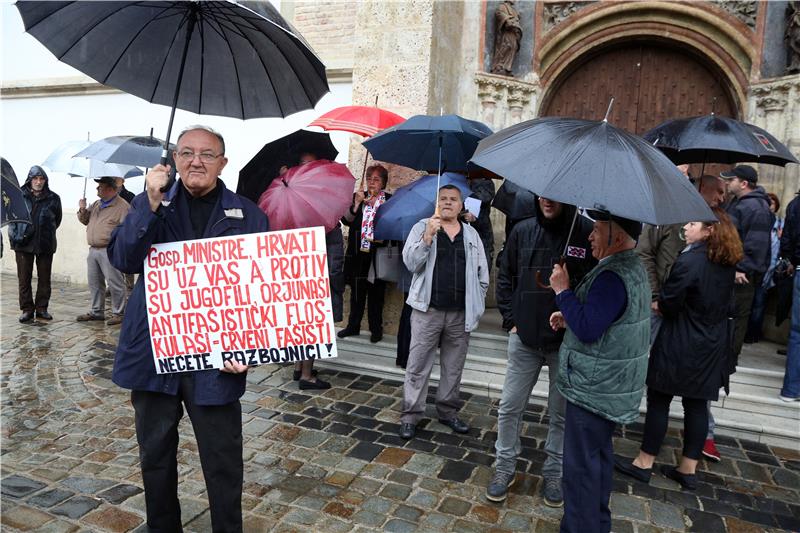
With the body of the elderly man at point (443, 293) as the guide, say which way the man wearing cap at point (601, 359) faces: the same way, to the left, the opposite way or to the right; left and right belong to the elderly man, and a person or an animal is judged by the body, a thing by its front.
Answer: to the right

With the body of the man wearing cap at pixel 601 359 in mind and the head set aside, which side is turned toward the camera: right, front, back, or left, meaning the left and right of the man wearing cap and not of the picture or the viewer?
left

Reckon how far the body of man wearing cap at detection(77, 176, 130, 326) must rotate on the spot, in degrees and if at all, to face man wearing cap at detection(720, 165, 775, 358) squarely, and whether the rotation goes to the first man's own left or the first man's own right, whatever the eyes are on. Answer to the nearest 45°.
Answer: approximately 90° to the first man's own left

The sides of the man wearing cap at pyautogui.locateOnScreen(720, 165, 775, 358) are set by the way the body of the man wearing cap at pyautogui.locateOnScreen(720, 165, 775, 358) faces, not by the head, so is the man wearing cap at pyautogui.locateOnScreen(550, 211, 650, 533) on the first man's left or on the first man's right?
on the first man's left

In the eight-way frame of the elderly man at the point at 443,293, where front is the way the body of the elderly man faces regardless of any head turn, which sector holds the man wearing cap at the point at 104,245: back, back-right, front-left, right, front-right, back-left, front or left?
back-right

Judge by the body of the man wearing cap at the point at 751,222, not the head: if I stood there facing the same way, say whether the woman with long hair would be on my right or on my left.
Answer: on my left

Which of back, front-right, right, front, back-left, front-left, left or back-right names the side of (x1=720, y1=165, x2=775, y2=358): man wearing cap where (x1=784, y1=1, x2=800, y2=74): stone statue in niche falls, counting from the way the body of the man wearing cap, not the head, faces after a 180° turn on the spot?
left

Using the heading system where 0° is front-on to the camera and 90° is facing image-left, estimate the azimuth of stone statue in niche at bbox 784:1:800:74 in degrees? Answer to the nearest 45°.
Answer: approximately 45°

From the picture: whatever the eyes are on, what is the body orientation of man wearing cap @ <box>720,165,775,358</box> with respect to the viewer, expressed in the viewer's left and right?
facing to the left of the viewer

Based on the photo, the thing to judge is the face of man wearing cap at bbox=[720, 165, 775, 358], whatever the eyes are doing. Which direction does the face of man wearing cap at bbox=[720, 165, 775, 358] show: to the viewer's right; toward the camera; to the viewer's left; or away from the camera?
to the viewer's left

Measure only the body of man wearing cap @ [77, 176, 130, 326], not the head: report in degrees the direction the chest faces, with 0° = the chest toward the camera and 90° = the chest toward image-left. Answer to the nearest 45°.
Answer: approximately 45°

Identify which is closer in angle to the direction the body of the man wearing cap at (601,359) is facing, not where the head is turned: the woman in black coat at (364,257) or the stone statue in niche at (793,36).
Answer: the woman in black coat

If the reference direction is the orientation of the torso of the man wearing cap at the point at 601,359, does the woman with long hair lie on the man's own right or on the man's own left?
on the man's own right

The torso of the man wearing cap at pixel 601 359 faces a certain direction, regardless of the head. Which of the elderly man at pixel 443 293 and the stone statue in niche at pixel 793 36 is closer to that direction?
the elderly man

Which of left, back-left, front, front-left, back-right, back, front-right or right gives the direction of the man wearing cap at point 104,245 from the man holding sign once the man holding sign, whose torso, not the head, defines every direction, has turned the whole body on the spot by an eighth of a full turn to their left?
back-left
